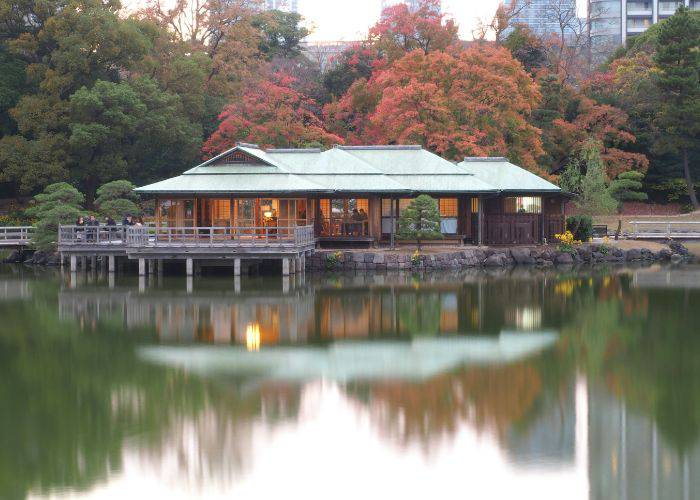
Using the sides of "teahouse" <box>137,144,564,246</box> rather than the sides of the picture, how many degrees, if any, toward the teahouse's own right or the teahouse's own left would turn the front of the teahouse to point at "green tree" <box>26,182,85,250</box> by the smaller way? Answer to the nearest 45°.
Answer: approximately 90° to the teahouse's own right

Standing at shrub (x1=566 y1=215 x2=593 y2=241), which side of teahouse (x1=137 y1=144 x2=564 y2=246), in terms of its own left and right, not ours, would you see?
left

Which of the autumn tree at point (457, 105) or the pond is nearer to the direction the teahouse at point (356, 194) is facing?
the pond

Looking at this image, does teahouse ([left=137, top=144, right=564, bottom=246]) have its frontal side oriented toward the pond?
yes

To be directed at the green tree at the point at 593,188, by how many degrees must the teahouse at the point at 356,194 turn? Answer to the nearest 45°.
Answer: approximately 135° to its left

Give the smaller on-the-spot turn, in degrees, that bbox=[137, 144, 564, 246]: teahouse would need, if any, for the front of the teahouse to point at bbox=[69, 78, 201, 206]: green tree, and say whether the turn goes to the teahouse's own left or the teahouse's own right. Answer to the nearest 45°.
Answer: approximately 135° to the teahouse's own right

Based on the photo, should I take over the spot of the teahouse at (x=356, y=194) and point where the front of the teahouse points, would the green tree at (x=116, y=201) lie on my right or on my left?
on my right

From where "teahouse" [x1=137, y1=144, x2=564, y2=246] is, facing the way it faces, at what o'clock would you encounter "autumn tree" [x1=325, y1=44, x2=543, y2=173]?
The autumn tree is roughly at 7 o'clock from the teahouse.

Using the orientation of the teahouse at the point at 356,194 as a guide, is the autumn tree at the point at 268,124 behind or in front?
behind

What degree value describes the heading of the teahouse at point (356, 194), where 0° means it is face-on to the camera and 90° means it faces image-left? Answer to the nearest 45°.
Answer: approximately 0°

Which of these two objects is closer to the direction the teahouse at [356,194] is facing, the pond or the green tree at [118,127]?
the pond
